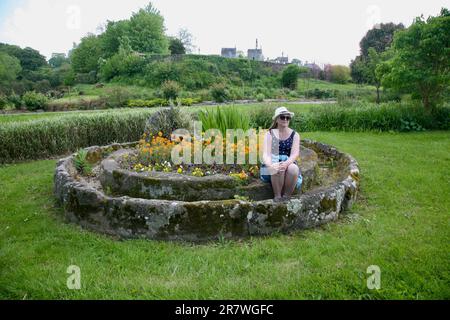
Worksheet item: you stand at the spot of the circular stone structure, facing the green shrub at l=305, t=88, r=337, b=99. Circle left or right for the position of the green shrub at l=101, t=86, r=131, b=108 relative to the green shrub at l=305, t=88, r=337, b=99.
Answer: left

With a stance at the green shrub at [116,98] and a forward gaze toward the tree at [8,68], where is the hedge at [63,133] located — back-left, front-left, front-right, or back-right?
back-left

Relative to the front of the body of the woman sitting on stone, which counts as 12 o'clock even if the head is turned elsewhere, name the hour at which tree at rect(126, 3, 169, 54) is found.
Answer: The tree is roughly at 5 o'clock from the woman sitting on stone.

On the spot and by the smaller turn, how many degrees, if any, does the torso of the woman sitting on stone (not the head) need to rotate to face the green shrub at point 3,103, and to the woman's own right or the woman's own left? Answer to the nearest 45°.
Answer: approximately 135° to the woman's own right

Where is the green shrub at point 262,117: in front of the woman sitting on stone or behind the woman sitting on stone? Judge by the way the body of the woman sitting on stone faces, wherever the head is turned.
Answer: behind

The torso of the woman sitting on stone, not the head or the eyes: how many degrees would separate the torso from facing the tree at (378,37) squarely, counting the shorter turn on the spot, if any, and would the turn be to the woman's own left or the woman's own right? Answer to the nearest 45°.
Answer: approximately 180°

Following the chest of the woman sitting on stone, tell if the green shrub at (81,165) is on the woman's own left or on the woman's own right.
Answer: on the woman's own right

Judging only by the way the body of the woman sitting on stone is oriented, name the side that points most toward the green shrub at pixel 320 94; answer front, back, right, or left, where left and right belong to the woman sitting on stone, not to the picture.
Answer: back

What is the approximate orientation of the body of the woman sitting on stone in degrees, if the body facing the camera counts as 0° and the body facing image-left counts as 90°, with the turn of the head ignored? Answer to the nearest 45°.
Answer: approximately 0°

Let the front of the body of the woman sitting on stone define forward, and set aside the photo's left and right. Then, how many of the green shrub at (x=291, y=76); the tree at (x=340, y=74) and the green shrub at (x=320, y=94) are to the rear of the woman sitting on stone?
3

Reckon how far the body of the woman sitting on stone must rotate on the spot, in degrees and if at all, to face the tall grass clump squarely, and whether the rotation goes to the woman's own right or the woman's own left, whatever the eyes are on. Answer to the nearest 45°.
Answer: approximately 135° to the woman's own right

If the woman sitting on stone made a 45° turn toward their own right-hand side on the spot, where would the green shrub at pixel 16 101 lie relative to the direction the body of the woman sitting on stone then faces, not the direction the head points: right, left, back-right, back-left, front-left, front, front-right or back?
right

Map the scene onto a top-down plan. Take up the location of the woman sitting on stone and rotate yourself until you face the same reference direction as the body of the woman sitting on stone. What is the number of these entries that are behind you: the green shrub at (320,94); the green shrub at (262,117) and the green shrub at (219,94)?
3

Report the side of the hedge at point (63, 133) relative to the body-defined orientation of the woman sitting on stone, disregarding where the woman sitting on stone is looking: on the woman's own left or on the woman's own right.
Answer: on the woman's own right

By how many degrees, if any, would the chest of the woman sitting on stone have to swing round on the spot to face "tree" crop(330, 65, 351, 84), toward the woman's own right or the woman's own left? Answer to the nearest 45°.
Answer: approximately 180°

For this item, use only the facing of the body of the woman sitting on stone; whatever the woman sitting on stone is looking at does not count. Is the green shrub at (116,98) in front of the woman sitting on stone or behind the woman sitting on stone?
behind
